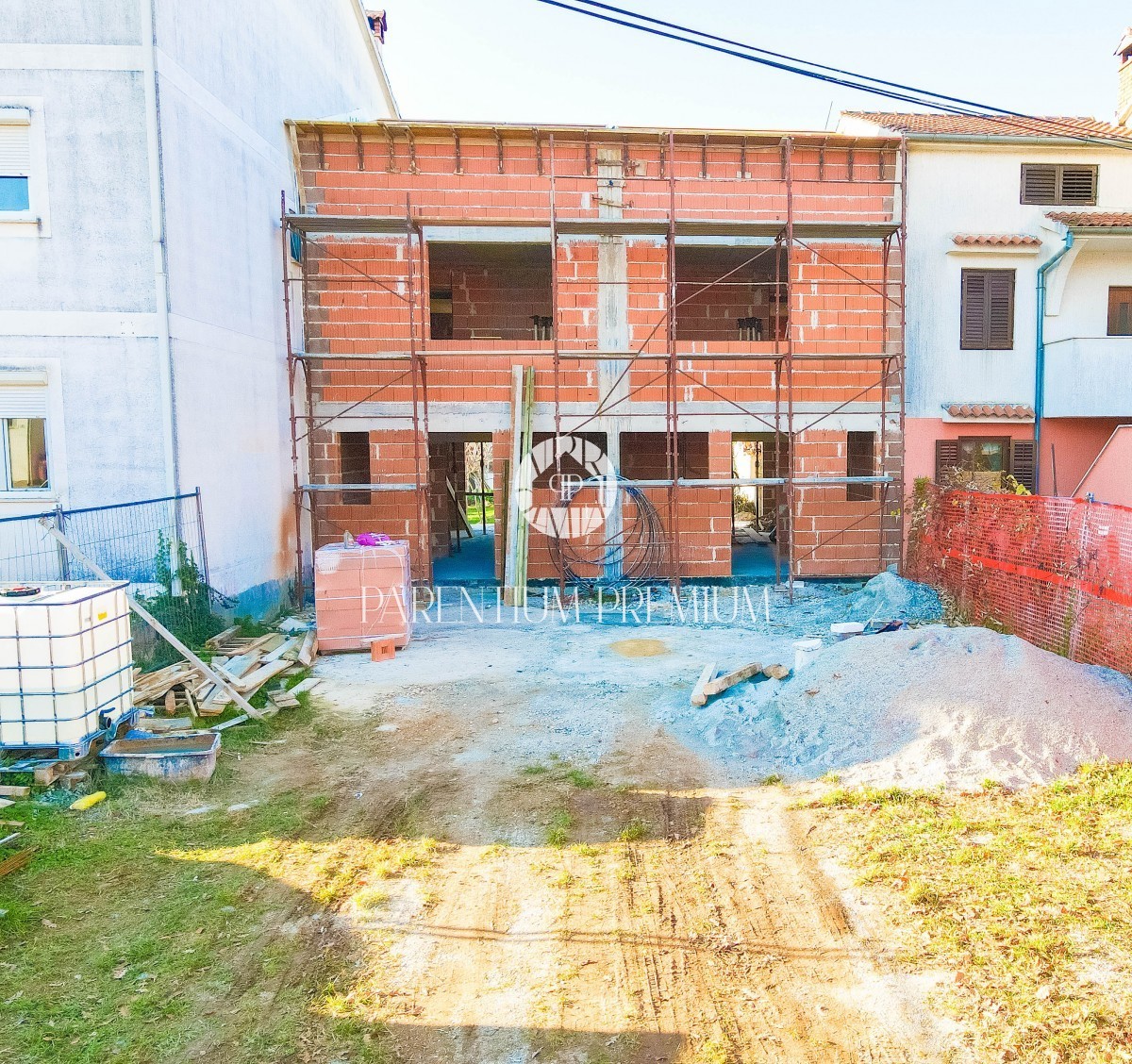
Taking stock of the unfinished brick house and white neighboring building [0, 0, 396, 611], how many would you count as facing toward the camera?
2

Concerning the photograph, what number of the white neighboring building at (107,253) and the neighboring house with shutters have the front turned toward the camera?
2

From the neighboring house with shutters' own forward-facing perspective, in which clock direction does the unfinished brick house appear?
The unfinished brick house is roughly at 2 o'clock from the neighboring house with shutters.

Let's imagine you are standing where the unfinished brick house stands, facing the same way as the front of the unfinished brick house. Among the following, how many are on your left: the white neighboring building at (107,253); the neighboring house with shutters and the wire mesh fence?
1

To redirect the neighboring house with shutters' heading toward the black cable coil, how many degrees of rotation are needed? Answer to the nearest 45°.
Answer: approximately 45° to its right

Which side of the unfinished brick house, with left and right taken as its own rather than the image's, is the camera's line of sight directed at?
front

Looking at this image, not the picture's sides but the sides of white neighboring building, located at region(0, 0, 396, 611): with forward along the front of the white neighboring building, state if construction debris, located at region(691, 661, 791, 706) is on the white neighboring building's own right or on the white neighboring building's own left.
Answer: on the white neighboring building's own left

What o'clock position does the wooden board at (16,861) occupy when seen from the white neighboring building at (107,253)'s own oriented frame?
The wooden board is roughly at 12 o'clock from the white neighboring building.

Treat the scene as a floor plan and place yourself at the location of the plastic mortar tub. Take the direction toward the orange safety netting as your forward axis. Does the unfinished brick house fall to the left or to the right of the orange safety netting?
left

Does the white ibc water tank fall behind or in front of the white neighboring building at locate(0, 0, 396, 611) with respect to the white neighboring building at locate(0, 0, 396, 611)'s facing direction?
in front

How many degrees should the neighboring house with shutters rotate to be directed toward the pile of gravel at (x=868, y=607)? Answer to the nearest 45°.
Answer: approximately 45° to its right

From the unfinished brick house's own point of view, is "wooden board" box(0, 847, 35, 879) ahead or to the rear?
ahead

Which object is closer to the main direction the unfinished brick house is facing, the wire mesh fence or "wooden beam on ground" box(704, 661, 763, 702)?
the wooden beam on ground

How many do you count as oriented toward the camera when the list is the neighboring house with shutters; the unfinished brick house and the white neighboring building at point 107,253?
3

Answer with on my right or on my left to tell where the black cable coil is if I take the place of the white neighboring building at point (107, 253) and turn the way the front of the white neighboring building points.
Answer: on my left

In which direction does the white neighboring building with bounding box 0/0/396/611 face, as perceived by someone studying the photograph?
facing the viewer
